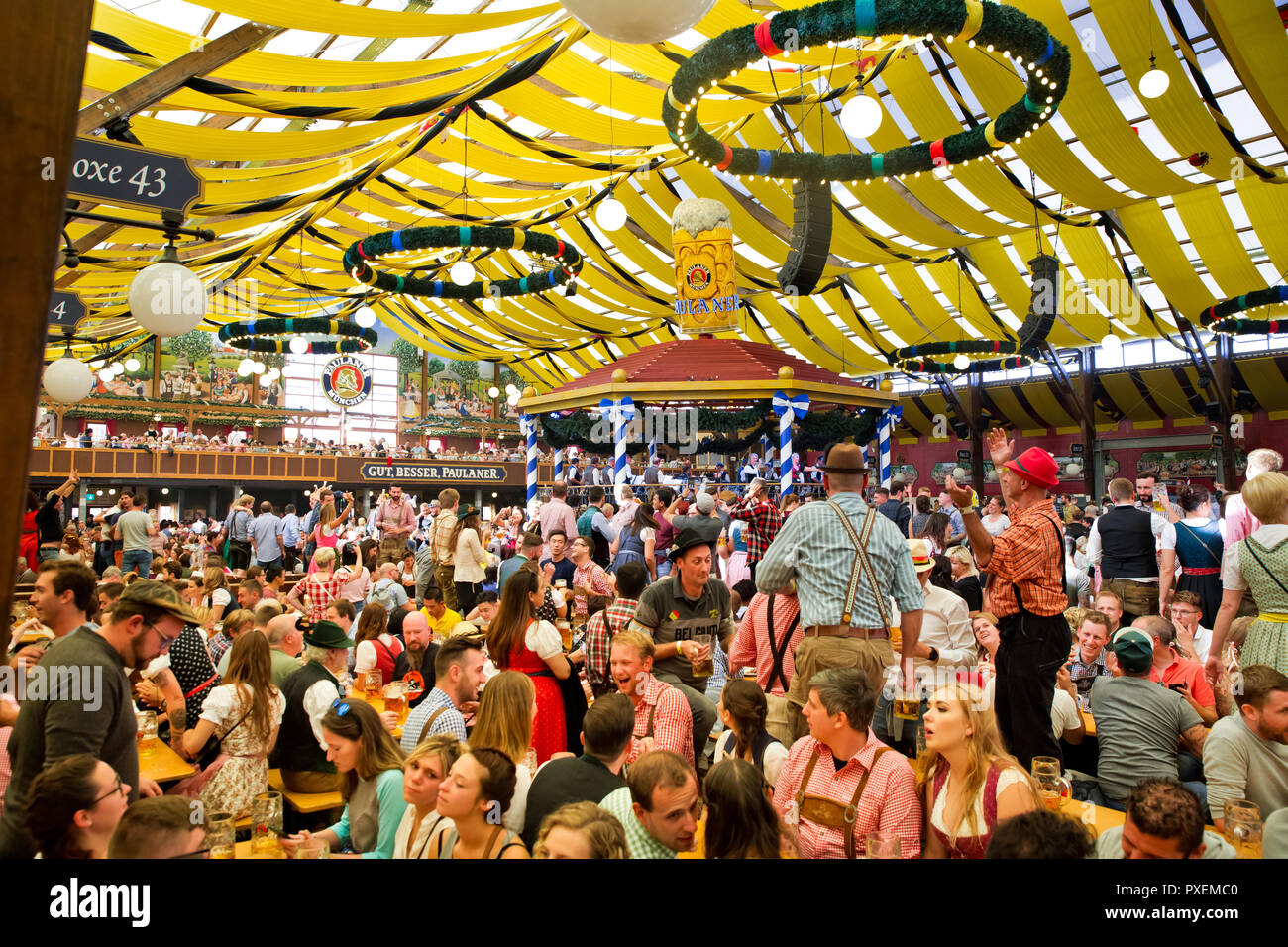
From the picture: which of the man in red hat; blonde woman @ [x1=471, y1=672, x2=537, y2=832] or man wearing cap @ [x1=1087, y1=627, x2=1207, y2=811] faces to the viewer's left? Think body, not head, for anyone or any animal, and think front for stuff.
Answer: the man in red hat

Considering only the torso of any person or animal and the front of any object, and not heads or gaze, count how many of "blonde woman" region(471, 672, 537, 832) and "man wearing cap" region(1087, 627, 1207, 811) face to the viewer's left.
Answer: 0

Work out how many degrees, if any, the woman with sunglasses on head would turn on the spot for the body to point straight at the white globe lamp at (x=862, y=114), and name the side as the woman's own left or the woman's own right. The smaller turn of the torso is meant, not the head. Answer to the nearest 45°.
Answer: approximately 180°

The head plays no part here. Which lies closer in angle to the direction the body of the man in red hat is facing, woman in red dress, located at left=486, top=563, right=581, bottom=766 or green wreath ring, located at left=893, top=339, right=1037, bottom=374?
the woman in red dress

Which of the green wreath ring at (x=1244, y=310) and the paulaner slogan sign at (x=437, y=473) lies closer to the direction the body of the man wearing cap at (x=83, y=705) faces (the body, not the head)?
the green wreath ring

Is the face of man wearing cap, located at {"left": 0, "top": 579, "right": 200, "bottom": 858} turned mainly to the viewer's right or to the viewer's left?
to the viewer's right

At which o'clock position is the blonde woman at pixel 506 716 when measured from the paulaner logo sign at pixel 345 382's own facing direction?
The blonde woman is roughly at 12 o'clock from the paulaner logo sign.

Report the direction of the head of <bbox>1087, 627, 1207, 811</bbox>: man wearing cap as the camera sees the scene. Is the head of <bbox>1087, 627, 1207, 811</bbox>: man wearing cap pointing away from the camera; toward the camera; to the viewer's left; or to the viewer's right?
away from the camera

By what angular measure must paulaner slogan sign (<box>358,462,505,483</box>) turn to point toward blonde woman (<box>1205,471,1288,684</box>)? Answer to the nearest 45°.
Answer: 0° — it already faces them
